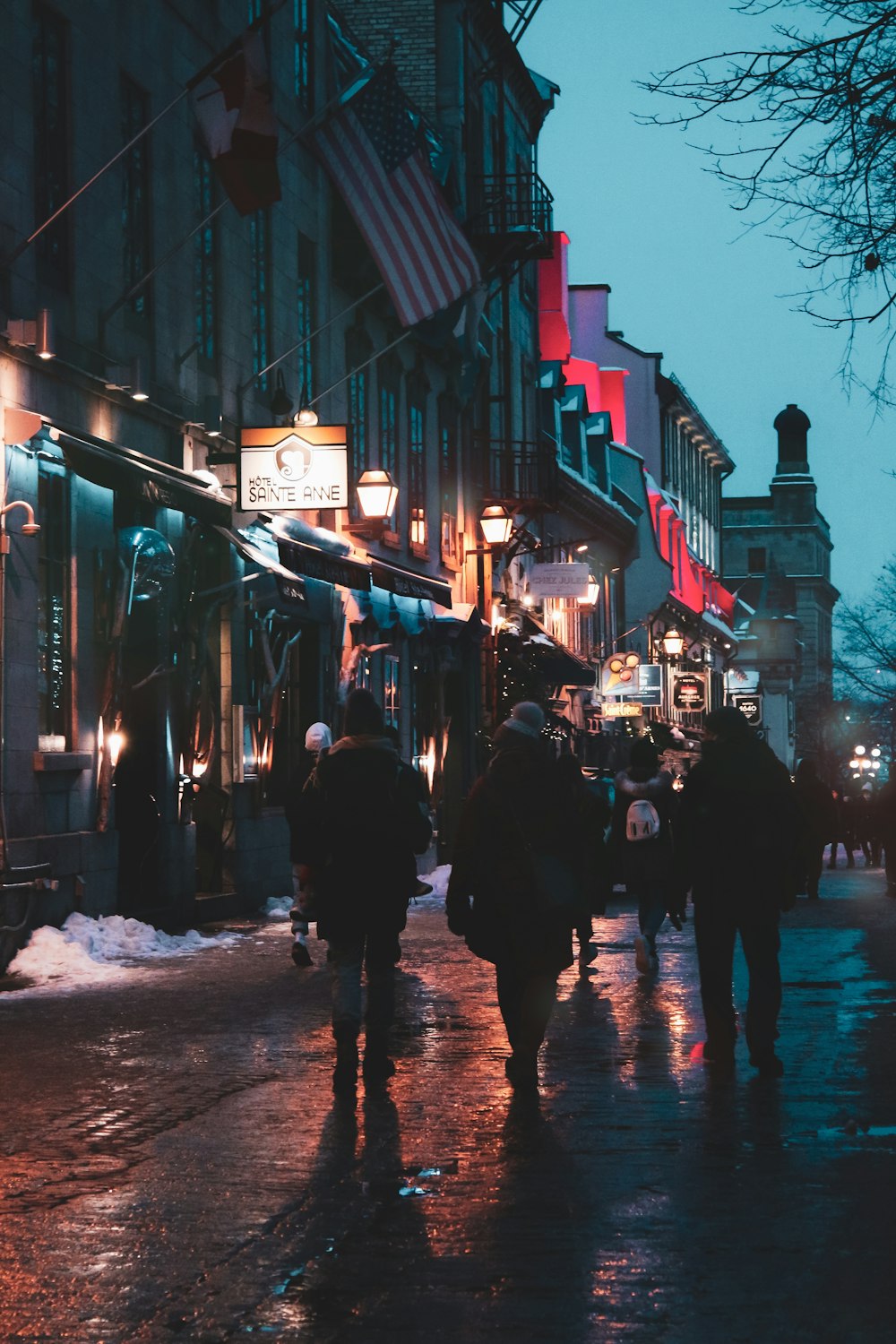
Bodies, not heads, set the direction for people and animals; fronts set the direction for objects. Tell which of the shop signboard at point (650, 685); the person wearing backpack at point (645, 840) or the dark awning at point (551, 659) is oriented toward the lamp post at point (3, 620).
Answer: the shop signboard

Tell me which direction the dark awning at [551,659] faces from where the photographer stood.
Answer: facing to the right of the viewer

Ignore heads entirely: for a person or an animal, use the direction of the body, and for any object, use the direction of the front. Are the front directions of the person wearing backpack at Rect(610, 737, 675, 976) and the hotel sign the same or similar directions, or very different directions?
very different directions

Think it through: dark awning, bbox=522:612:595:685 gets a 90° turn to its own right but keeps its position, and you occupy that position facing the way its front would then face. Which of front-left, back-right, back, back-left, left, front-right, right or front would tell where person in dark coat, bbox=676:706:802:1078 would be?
front

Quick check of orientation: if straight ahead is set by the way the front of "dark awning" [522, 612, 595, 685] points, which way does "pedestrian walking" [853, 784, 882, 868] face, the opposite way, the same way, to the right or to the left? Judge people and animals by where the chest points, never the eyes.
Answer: to the right

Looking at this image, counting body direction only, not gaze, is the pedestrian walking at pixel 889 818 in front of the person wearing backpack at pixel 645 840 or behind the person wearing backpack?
in front

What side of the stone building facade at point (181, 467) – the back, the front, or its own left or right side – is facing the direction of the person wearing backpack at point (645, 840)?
front

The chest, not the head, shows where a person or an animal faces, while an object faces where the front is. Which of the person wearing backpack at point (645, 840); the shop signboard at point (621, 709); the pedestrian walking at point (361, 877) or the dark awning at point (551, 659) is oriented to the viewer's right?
the dark awning

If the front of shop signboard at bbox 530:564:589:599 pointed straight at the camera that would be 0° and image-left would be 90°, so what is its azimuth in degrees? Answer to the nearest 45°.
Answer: approximately 0°

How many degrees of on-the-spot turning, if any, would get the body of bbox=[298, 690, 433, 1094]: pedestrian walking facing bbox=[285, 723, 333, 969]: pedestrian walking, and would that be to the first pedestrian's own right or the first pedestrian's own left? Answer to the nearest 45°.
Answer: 0° — they already face them

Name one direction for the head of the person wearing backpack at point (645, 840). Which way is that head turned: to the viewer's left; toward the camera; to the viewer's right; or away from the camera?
away from the camera

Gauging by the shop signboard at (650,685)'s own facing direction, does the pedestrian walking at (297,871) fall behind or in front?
in front
